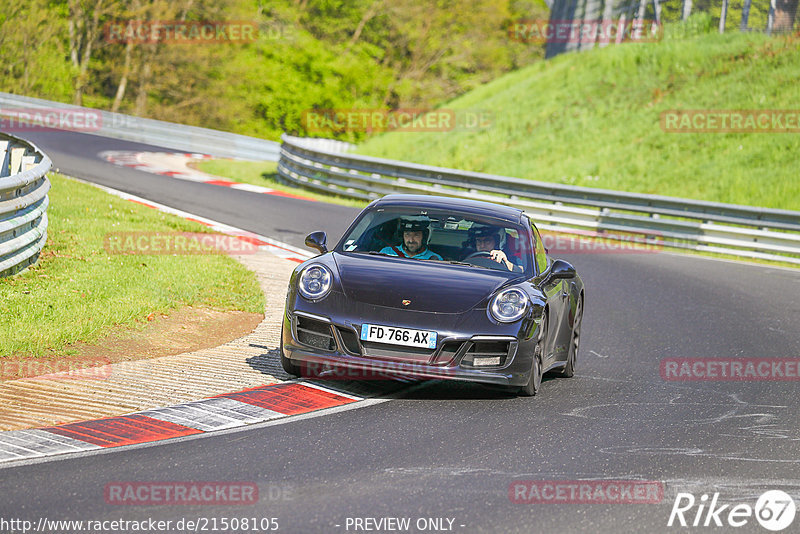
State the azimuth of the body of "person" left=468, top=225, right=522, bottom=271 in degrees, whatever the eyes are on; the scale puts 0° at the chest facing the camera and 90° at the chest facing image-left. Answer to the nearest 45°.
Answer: approximately 0°

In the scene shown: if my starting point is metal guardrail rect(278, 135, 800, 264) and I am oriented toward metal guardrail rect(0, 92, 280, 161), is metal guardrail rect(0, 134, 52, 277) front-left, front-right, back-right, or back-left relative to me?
back-left

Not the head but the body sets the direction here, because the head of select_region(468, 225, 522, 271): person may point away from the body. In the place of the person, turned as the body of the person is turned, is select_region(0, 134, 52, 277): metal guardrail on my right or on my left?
on my right

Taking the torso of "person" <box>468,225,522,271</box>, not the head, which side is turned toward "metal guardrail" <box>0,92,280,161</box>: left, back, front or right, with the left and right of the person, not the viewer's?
back
